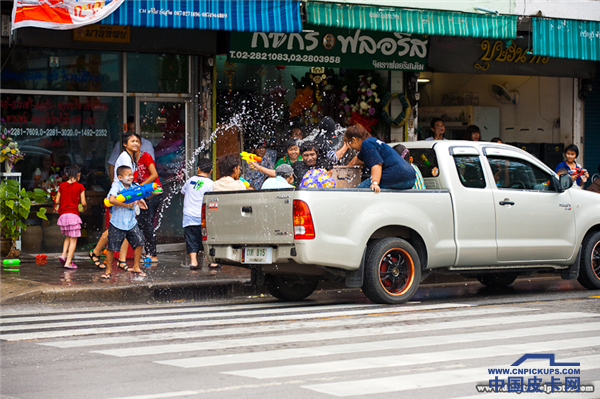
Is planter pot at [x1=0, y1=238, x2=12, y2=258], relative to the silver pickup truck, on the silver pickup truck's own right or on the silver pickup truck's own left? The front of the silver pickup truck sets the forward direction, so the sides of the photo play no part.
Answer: on the silver pickup truck's own left

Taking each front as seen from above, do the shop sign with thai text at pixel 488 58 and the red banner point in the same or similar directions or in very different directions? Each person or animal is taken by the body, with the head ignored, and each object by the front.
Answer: same or similar directions

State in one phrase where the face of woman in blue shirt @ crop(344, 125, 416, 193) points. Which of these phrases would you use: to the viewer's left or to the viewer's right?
to the viewer's left

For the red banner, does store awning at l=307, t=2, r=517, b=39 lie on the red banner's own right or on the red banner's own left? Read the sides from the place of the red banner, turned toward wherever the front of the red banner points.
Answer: on the red banner's own left

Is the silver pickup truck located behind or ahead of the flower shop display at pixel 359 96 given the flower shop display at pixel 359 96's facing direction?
ahead

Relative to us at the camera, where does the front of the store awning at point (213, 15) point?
facing the viewer

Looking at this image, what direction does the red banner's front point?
toward the camera

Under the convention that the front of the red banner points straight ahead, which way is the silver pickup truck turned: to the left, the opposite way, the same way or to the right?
to the left

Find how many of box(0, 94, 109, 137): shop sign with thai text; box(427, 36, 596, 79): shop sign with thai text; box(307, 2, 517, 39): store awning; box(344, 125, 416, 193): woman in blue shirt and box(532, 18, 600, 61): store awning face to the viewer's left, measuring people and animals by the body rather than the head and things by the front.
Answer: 1

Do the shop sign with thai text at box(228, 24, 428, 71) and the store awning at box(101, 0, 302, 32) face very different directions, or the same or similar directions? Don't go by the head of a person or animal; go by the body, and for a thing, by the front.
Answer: same or similar directions

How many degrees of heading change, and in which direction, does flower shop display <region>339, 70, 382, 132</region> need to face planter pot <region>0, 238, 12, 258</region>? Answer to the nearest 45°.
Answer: approximately 45° to its right

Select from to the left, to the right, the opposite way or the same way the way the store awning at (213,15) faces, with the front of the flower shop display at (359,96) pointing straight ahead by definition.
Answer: the same way

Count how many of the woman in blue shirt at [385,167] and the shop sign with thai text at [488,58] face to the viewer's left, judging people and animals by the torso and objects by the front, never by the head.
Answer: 1

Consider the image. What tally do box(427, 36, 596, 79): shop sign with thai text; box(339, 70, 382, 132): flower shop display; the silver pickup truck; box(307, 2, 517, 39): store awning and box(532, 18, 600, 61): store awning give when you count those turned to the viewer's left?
0

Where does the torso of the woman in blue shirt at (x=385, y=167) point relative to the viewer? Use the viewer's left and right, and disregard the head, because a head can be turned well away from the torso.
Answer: facing to the left of the viewer

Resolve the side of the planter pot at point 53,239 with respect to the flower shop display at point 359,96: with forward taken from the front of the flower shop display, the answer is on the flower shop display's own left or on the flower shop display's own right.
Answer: on the flower shop display's own right

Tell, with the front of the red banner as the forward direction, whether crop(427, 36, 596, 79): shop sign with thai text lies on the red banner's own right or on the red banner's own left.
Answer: on the red banner's own left

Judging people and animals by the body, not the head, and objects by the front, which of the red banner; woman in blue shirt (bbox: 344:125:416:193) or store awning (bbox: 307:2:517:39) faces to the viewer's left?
the woman in blue shirt

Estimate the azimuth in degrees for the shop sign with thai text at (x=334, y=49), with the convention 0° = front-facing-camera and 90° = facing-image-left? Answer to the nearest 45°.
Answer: approximately 0°
